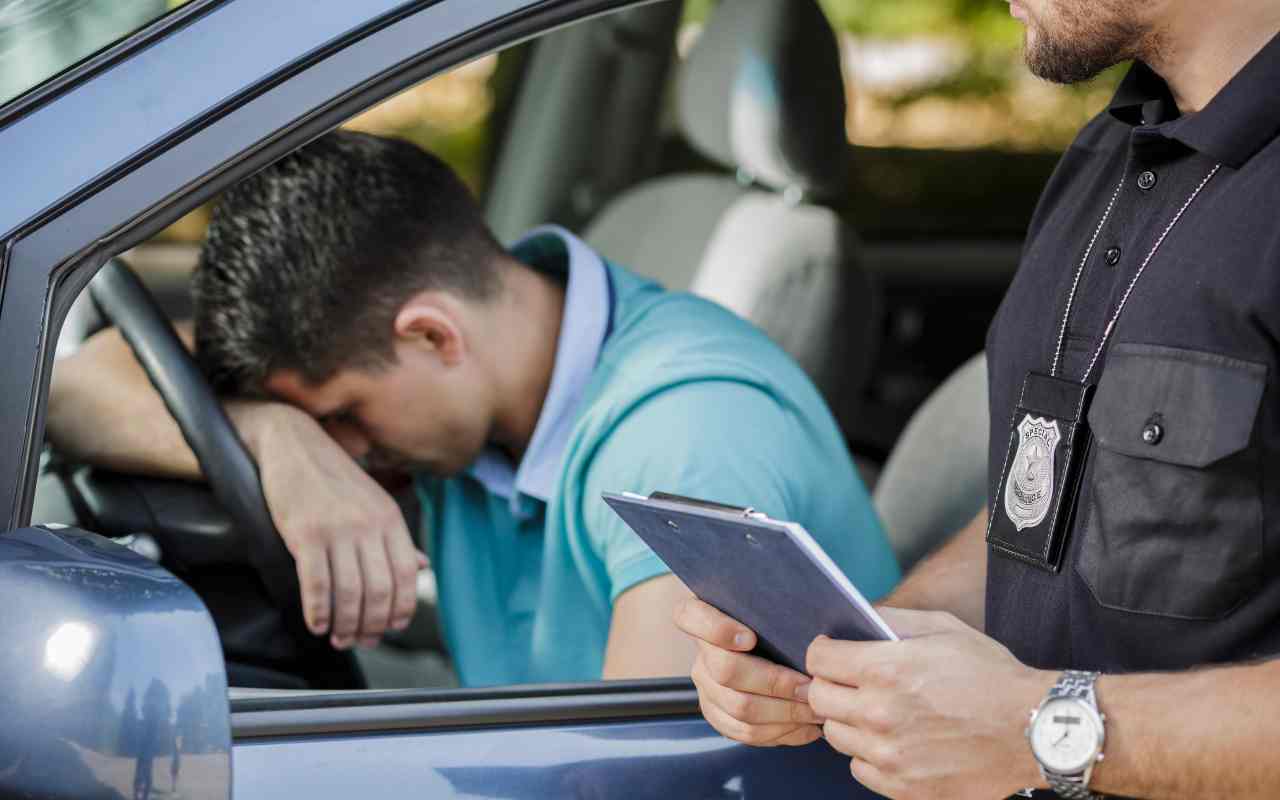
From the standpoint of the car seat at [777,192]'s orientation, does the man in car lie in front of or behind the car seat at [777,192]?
in front

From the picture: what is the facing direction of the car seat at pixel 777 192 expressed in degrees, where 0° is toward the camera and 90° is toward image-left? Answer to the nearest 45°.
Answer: approximately 45°

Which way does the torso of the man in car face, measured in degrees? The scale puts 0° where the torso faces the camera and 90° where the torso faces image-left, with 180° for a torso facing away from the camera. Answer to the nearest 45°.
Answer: approximately 45°

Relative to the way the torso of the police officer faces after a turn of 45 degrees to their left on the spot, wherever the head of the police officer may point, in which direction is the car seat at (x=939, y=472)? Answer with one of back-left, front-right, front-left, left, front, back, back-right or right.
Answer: back

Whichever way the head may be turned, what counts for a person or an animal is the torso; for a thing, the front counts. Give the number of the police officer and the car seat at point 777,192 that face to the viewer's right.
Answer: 0

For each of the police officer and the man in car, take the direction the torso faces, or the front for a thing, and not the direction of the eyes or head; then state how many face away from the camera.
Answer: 0
